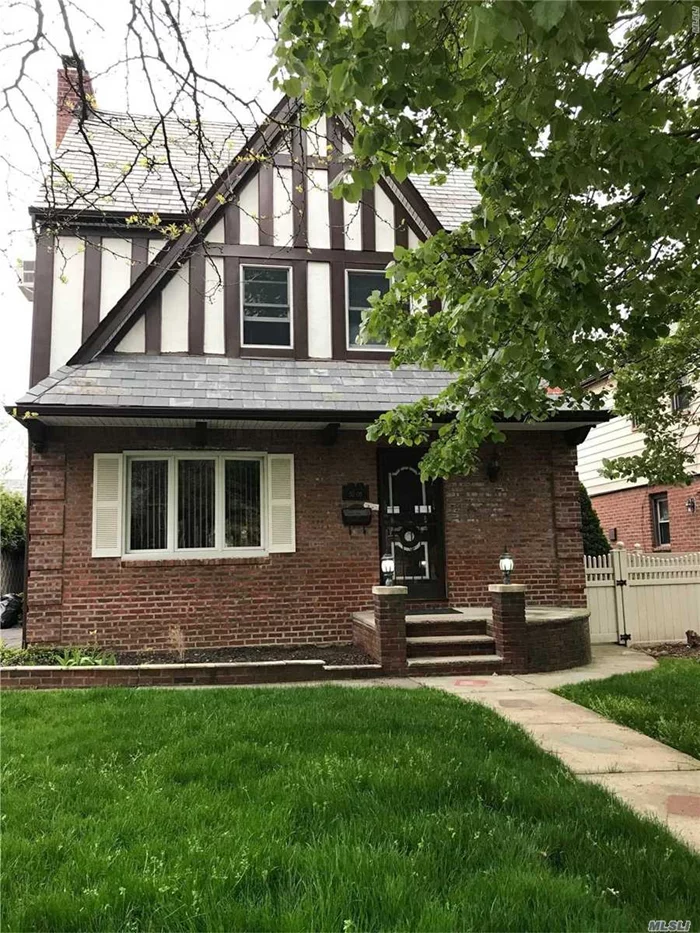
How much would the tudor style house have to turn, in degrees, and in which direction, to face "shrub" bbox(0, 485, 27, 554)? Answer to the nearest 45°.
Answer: approximately 135° to its right

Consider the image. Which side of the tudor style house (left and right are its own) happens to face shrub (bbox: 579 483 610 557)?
left

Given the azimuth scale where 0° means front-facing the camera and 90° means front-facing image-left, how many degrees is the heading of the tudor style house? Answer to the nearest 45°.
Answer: approximately 0°

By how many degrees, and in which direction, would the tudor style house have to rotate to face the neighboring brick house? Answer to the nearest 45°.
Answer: approximately 135° to its left

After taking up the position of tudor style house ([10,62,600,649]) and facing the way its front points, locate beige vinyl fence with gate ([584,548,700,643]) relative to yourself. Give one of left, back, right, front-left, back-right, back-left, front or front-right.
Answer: left
